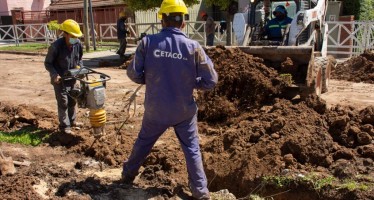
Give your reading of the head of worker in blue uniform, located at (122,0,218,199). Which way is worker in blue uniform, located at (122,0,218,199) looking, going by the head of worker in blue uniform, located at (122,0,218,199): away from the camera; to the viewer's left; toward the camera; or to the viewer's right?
away from the camera

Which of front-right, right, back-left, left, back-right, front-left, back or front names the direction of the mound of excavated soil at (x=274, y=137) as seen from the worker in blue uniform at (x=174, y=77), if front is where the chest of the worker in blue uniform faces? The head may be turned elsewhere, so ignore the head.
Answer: front-right

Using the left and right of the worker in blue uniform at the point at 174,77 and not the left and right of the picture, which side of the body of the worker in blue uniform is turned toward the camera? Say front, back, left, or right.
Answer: back

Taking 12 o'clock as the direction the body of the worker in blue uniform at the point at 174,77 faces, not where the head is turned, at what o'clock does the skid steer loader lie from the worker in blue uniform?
The skid steer loader is roughly at 1 o'clock from the worker in blue uniform.

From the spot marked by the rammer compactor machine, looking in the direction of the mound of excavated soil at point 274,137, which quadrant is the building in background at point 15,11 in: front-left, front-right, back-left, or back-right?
back-left

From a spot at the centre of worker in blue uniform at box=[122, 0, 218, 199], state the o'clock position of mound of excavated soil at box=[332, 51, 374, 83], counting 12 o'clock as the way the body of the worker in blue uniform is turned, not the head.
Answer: The mound of excavated soil is roughly at 1 o'clock from the worker in blue uniform.

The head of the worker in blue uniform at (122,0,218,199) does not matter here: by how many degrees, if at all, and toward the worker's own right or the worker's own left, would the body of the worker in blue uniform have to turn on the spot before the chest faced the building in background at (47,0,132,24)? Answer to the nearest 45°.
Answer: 0° — they already face it
